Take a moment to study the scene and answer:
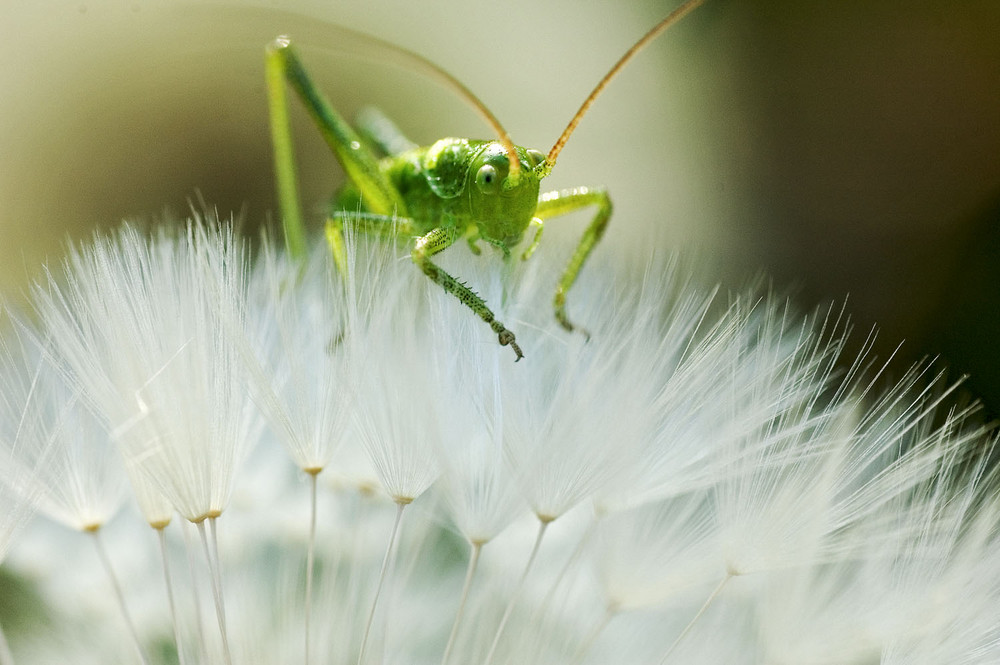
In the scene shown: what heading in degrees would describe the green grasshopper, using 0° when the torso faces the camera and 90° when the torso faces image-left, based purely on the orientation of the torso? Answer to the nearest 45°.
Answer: approximately 315°
